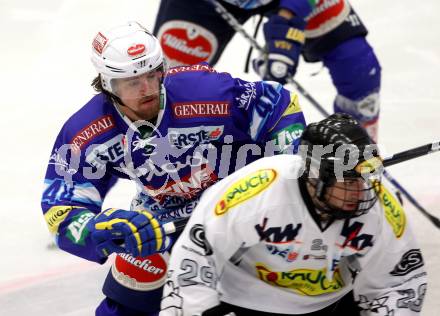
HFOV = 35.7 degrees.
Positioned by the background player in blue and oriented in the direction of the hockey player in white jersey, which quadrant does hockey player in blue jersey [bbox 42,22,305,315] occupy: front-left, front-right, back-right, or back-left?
front-right

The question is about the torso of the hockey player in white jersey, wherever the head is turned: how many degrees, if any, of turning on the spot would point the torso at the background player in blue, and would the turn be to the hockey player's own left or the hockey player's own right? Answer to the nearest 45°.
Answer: approximately 135° to the hockey player's own left

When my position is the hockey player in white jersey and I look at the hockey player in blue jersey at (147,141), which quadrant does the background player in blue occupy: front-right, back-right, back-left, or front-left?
front-right

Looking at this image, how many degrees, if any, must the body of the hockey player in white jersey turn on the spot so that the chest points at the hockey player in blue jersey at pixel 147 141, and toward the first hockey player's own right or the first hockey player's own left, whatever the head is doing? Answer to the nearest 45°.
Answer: approximately 180°

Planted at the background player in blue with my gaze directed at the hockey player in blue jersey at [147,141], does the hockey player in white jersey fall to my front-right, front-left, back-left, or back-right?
front-left

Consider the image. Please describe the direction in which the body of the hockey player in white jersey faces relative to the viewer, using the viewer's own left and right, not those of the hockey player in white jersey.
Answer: facing the viewer and to the right of the viewer

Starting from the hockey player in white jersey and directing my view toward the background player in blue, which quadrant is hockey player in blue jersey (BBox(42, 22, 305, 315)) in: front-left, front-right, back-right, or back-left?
front-left

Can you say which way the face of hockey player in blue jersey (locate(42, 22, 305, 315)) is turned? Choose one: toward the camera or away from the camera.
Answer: toward the camera
